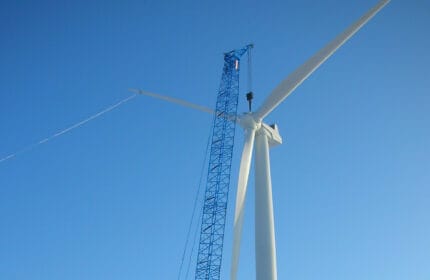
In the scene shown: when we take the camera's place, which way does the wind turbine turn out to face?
facing the viewer and to the left of the viewer
